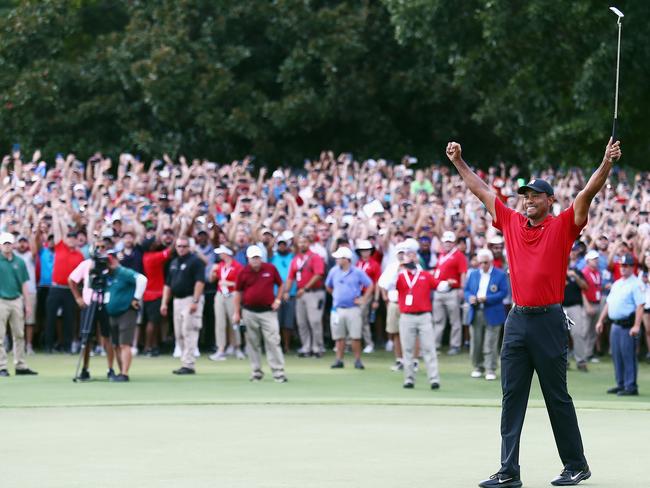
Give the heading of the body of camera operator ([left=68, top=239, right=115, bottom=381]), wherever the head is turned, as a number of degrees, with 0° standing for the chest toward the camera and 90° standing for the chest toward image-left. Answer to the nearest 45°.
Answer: approximately 315°

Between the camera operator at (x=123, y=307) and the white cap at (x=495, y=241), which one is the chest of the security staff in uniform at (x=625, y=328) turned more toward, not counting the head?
the camera operator

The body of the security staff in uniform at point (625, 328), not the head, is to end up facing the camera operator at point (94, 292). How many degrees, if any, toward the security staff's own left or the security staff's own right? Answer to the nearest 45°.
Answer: approximately 45° to the security staff's own right

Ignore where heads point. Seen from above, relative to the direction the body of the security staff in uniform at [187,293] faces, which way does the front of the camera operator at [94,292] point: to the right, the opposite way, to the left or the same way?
to the left

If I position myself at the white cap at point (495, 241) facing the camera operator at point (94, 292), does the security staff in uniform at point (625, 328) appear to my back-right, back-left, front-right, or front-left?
back-left

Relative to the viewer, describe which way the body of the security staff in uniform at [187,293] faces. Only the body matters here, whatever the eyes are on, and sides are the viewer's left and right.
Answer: facing the viewer and to the left of the viewer

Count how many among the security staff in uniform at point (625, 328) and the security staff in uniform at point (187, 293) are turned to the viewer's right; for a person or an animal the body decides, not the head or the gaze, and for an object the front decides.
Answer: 0

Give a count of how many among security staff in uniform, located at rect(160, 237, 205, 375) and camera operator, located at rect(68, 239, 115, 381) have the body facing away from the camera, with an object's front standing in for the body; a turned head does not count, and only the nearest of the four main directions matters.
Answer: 0
